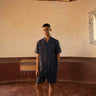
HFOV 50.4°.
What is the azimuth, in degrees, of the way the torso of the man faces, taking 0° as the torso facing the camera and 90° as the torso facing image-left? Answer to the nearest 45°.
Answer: approximately 0°
